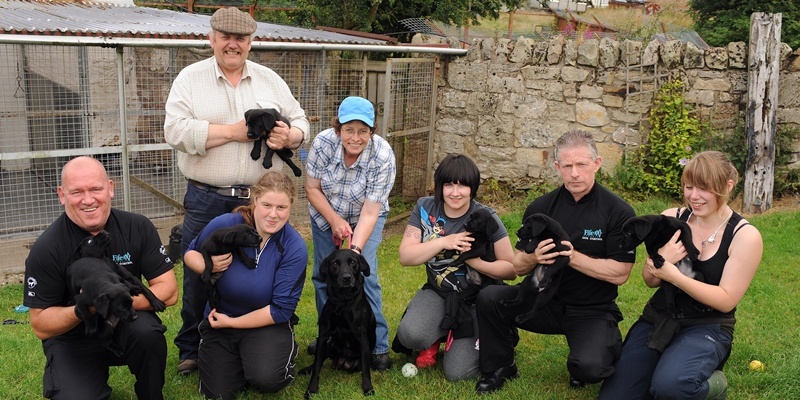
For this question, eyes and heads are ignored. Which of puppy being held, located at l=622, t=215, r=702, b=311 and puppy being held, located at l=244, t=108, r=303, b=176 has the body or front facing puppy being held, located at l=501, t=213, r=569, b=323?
puppy being held, located at l=622, t=215, r=702, b=311

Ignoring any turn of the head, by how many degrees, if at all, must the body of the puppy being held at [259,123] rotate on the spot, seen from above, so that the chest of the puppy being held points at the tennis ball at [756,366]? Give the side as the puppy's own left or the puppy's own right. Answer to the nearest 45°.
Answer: approximately 135° to the puppy's own left

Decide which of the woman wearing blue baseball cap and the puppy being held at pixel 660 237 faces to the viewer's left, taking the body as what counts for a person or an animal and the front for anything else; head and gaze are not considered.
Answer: the puppy being held

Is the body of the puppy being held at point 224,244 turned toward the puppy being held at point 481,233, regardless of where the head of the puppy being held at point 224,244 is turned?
yes

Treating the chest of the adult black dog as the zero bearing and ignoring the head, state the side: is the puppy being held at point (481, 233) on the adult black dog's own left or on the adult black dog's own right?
on the adult black dog's own left

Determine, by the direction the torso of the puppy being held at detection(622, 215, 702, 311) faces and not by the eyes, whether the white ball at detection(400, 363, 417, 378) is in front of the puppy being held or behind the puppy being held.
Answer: in front

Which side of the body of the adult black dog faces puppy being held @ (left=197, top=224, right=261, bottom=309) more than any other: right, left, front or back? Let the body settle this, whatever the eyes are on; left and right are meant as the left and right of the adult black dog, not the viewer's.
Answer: right

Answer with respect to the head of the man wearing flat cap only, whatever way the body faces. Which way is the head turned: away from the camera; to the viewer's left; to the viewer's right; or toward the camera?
toward the camera

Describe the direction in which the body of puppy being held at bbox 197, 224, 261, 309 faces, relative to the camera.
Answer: to the viewer's right

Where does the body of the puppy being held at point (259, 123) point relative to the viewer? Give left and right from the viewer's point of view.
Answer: facing the viewer and to the left of the viewer

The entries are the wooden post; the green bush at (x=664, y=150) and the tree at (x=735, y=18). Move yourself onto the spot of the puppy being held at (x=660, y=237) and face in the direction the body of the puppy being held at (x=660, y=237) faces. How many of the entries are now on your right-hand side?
3

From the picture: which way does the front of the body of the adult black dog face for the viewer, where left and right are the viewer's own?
facing the viewer

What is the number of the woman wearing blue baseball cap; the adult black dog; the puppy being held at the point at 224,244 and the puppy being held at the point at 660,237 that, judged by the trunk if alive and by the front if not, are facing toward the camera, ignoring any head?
2
